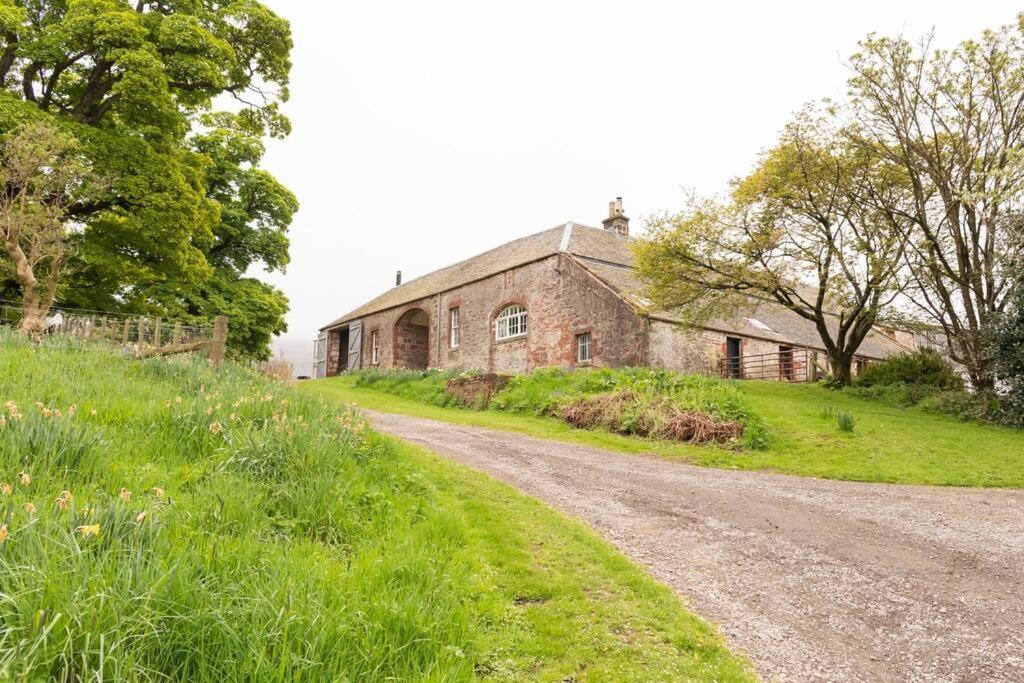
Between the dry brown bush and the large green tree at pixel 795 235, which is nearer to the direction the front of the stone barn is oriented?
the dry brown bush

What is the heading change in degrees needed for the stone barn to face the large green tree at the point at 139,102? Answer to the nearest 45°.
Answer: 0° — it already faces it

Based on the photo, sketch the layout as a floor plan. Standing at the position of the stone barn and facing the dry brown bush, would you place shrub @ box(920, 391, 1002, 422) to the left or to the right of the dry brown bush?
left

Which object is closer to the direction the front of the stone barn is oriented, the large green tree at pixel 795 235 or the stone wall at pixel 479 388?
the stone wall

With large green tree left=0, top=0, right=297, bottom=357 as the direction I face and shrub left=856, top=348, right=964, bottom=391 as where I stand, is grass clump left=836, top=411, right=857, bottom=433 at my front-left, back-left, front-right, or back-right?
front-left

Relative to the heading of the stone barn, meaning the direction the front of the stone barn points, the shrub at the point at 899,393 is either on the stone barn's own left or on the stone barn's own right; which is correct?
on the stone barn's own left

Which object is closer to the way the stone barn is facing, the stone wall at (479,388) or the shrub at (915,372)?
the stone wall

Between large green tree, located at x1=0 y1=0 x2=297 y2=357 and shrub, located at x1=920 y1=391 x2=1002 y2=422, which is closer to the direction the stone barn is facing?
the large green tree

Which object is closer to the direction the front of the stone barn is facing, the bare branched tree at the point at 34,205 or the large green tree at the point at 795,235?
the bare branched tree

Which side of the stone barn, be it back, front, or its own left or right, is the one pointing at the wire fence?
front

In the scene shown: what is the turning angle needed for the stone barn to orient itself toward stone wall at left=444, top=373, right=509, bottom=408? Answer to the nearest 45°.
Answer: approximately 45° to its left

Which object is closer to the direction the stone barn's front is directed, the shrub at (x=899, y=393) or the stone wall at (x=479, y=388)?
the stone wall

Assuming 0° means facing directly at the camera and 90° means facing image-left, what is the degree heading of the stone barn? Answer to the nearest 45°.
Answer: approximately 45°

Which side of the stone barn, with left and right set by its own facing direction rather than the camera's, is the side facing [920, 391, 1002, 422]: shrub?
left

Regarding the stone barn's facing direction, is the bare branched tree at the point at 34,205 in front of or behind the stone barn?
in front

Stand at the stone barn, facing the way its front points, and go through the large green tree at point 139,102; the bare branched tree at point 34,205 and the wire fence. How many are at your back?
0
